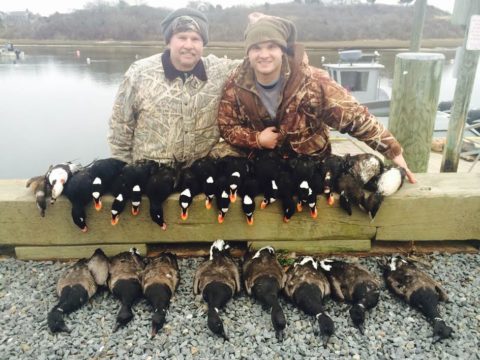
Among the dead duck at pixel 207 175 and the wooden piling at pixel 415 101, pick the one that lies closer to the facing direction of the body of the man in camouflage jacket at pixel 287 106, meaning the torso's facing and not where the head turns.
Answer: the dead duck

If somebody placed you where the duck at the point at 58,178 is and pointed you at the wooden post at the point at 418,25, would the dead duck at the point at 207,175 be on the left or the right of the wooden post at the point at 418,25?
right

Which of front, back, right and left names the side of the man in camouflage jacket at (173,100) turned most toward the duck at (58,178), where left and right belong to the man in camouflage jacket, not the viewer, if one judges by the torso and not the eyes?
right

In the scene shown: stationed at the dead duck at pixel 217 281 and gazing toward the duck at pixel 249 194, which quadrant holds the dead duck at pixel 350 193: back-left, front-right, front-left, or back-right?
front-right

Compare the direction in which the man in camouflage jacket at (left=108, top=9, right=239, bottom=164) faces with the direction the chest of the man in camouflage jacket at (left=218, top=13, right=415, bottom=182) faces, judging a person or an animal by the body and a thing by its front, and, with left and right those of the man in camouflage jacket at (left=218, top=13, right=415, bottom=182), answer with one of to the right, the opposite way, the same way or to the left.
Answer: the same way

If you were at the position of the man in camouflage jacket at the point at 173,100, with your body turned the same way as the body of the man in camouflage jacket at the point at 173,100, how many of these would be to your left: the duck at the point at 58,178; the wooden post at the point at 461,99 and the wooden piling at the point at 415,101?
2

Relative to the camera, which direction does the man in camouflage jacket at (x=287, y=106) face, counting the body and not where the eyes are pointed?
toward the camera

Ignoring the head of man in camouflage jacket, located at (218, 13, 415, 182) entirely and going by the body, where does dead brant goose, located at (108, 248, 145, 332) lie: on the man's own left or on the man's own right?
on the man's own right

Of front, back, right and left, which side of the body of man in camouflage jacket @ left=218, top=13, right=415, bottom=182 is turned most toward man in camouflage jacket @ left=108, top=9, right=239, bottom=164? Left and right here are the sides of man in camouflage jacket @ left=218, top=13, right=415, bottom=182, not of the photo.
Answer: right

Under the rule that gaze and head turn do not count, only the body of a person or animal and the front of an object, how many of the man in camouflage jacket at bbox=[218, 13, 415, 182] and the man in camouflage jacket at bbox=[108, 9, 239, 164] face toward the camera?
2

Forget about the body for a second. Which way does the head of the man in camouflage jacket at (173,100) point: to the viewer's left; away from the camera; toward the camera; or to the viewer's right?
toward the camera

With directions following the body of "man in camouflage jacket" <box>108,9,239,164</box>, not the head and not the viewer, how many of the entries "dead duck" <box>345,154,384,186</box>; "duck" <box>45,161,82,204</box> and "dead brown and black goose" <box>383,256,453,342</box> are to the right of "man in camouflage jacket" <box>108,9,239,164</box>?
1

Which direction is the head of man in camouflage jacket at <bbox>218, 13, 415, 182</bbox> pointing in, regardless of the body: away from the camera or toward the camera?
toward the camera

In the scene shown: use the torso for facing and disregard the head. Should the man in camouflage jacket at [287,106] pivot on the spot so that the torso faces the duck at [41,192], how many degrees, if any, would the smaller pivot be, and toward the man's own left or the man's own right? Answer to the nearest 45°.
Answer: approximately 90° to the man's own right
